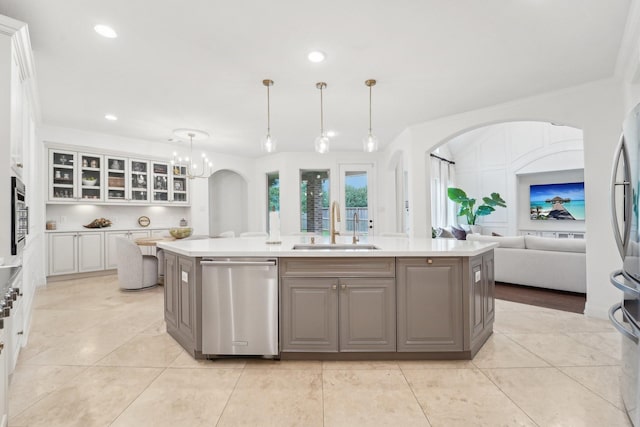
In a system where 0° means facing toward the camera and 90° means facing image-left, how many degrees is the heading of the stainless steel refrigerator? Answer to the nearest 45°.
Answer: approximately 90°

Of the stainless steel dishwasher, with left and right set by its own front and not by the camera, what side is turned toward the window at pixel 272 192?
back

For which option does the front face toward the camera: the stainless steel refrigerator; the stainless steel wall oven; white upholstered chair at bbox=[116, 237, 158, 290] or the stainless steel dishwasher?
the stainless steel dishwasher

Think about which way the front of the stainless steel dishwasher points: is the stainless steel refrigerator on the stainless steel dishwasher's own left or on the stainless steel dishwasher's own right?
on the stainless steel dishwasher's own left

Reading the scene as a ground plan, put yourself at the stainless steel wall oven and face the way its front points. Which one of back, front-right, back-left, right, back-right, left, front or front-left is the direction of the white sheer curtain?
front

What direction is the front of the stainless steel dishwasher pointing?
toward the camera

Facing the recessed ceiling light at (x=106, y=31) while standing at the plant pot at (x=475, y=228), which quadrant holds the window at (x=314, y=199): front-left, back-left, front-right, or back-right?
front-right

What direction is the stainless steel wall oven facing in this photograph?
to the viewer's right

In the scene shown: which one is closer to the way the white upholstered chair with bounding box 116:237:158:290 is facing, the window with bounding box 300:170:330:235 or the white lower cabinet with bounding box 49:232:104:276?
the window

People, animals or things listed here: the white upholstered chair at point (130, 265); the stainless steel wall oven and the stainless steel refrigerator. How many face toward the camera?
0

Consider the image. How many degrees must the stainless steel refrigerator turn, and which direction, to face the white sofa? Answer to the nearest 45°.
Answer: approximately 90° to its right

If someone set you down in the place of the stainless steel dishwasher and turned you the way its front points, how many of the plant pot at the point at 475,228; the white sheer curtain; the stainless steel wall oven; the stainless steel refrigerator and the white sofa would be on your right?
1

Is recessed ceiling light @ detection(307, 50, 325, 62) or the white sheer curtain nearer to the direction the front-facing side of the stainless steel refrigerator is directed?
the recessed ceiling light

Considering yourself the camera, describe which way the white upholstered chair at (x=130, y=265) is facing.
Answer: facing to the right of the viewer

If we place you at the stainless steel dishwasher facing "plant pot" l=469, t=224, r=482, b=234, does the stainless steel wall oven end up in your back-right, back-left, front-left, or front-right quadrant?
back-left
